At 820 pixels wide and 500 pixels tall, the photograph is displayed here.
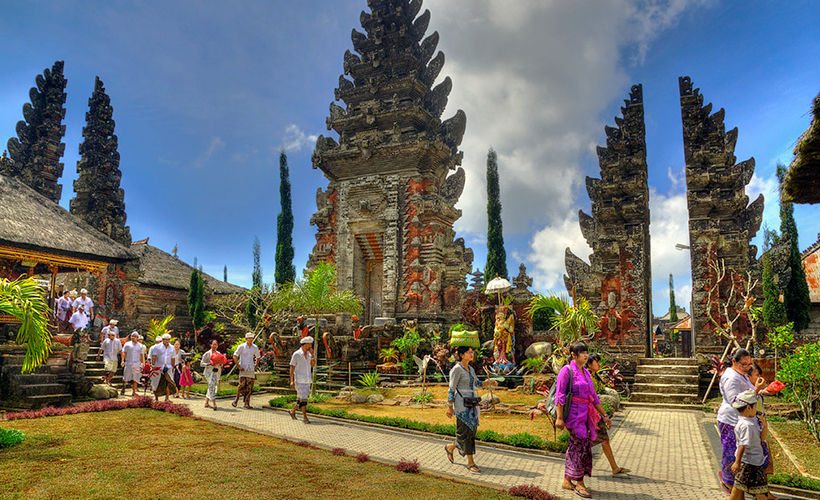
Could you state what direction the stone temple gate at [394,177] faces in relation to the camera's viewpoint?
facing the viewer and to the left of the viewer

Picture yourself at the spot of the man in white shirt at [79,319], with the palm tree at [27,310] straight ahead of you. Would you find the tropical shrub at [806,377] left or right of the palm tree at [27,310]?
left

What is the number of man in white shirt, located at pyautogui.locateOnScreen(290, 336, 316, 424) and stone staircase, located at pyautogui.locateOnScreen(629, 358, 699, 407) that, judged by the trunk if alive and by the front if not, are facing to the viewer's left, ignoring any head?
0

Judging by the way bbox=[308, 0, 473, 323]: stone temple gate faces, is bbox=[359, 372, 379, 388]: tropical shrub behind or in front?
in front

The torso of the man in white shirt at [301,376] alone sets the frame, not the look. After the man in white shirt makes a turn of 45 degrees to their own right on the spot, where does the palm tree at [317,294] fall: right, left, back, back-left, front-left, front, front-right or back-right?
back

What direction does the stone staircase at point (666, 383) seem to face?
toward the camera

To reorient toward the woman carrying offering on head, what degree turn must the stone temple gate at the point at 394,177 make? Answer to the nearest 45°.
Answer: approximately 45° to its left

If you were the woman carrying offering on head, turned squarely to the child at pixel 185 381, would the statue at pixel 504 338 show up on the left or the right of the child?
right

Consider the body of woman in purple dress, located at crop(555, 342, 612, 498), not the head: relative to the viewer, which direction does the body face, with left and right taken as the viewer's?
facing the viewer and to the right of the viewer

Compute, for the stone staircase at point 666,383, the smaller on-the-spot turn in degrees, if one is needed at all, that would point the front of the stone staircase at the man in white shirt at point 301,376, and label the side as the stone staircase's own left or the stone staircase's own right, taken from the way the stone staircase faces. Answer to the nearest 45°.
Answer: approximately 45° to the stone staircase's own right

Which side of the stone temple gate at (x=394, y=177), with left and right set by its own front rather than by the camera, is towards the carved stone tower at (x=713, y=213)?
left

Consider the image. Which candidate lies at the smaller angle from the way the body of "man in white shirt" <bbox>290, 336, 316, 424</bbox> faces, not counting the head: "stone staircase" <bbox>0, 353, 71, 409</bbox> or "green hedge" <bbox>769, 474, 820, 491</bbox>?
the green hedge

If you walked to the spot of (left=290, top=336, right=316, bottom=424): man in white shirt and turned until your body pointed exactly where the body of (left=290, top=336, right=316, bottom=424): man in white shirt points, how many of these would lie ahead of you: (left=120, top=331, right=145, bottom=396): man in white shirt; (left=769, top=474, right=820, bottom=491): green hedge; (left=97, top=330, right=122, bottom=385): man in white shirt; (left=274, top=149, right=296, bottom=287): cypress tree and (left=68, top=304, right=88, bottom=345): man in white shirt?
1

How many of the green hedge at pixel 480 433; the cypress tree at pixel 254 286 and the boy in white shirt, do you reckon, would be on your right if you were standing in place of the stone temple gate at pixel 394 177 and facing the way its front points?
1

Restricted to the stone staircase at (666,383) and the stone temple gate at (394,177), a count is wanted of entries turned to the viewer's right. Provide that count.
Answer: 0

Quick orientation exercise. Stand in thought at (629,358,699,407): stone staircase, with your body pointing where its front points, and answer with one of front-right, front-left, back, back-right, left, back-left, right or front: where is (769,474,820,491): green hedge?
front

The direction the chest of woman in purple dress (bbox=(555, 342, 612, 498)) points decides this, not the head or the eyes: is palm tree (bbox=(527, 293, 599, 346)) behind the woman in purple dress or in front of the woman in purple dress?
behind
